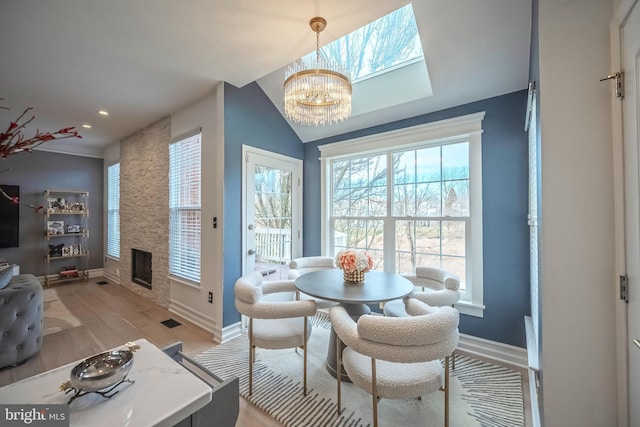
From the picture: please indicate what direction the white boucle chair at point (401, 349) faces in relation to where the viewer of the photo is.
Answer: facing away from the viewer and to the left of the viewer

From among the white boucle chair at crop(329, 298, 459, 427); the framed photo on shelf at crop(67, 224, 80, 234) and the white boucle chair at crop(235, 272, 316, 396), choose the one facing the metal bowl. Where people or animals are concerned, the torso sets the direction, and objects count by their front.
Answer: the framed photo on shelf

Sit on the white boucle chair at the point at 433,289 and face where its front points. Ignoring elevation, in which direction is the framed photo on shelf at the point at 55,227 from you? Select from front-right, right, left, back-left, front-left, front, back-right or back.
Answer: front-right

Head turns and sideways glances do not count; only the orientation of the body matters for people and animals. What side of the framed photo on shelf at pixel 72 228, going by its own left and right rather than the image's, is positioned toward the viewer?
front

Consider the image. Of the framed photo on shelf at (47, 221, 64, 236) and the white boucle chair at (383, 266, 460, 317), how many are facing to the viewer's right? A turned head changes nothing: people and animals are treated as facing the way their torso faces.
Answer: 0

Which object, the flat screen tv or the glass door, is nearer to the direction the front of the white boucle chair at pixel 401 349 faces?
the glass door

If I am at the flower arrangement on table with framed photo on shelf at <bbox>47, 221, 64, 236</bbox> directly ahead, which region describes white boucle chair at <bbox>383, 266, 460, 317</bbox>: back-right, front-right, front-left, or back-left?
back-right

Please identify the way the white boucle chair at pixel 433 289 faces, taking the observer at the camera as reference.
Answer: facing the viewer and to the left of the viewer

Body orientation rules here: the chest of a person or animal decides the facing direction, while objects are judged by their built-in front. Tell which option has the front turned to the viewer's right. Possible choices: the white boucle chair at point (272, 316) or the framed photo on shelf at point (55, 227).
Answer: the white boucle chair

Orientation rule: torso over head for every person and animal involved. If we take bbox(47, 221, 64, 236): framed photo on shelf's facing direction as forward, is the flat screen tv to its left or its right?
on its right

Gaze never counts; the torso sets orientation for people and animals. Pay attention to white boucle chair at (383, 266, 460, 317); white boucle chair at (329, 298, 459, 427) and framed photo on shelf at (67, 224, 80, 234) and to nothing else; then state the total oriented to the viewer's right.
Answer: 0

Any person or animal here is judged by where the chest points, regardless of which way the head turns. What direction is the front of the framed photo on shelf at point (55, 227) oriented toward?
toward the camera

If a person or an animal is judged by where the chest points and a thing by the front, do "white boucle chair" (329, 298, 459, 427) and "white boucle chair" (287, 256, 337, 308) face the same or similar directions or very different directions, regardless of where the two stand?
very different directions

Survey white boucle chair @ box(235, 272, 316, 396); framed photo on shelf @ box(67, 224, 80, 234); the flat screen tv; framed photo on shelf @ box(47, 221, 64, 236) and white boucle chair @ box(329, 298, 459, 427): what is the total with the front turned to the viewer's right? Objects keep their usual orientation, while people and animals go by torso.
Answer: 1

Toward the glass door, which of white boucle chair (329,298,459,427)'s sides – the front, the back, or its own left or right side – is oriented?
front

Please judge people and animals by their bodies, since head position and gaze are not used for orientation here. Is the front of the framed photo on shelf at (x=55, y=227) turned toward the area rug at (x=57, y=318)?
yes

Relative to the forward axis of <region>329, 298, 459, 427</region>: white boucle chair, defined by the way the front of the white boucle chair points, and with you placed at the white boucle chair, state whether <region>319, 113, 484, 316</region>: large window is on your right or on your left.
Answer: on your right

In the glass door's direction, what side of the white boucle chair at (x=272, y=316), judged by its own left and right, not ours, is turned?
left

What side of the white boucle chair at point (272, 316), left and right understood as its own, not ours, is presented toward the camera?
right

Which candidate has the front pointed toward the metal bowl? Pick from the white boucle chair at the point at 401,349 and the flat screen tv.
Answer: the flat screen tv

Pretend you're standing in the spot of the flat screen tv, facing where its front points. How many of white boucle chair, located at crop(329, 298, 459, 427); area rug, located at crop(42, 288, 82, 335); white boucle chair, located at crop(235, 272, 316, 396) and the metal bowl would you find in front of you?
4

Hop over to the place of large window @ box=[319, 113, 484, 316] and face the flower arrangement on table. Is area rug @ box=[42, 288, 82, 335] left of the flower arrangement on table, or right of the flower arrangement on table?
right
